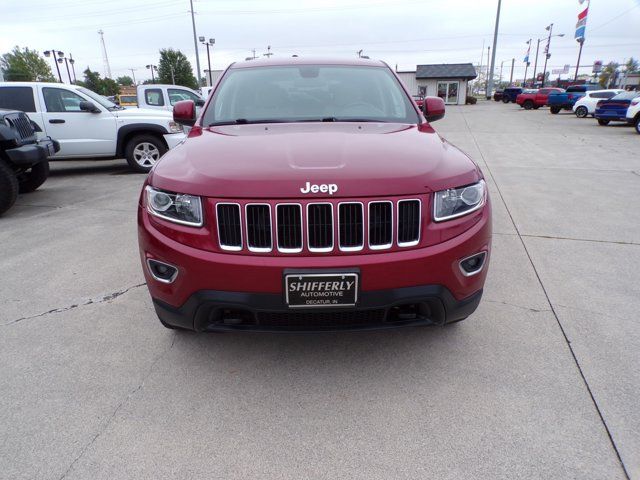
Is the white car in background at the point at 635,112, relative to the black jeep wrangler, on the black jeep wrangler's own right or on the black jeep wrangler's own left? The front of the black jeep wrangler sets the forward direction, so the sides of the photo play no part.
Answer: on the black jeep wrangler's own left

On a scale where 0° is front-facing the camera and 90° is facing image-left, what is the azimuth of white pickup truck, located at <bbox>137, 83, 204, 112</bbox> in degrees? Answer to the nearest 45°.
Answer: approximately 270°

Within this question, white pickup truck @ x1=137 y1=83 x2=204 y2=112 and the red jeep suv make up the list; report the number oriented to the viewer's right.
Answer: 1

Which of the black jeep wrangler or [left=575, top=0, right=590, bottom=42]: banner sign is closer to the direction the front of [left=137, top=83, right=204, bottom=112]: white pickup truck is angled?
the banner sign

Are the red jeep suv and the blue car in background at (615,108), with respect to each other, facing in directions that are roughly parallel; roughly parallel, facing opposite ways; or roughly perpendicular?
roughly perpendicular

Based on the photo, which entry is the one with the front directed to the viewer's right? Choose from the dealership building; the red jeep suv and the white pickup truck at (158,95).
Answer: the white pickup truck
